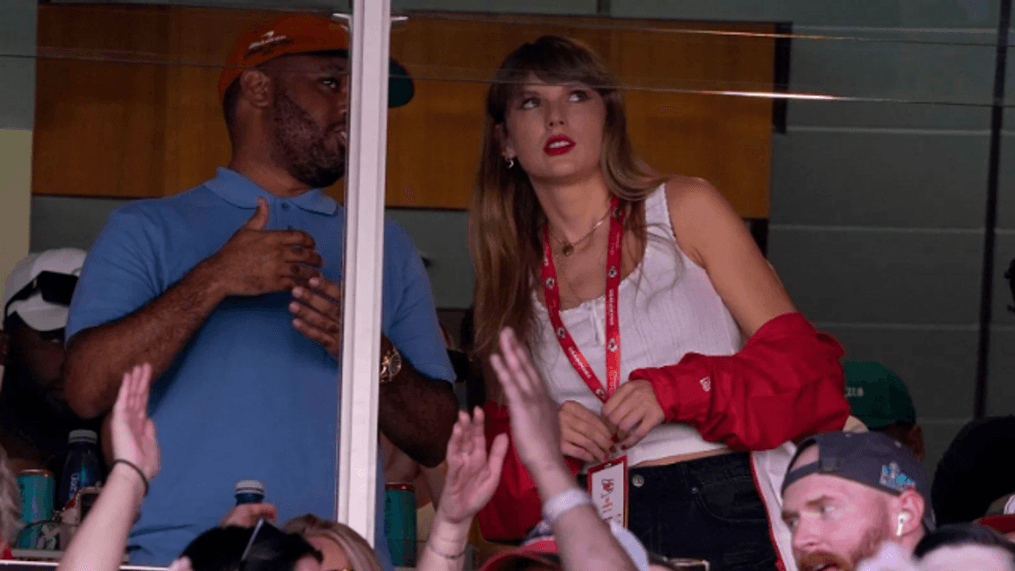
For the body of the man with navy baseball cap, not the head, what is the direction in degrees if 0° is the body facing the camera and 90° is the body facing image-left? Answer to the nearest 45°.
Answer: approximately 45°

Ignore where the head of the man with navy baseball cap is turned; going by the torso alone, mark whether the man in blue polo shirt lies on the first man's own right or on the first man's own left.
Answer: on the first man's own right

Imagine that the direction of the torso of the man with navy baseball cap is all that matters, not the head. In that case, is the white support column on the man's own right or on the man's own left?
on the man's own right

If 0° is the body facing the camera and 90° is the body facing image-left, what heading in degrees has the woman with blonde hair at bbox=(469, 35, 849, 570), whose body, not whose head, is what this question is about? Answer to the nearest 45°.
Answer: approximately 45°

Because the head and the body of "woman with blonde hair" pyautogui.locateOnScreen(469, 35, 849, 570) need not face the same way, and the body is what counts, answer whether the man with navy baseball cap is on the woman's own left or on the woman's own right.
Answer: on the woman's own left
